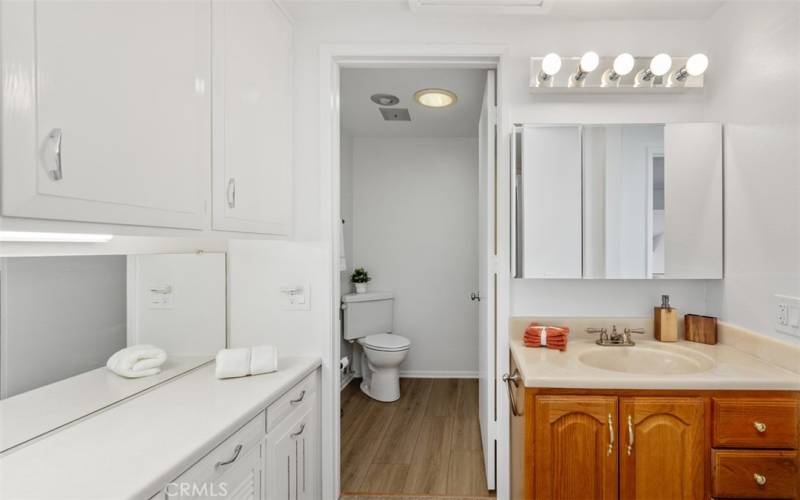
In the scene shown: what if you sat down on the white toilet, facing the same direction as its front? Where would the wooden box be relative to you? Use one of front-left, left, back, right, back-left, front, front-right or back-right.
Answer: front

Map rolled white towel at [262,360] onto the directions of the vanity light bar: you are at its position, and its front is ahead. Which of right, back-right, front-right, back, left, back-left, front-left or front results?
front-right

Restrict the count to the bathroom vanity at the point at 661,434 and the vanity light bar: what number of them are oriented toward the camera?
2

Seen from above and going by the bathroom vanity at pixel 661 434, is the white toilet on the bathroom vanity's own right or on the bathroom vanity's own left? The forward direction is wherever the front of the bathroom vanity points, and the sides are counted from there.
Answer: on the bathroom vanity's own right

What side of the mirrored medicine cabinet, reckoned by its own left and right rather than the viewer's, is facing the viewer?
front

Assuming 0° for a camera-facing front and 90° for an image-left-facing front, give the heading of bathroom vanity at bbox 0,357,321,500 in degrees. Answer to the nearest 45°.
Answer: approximately 315°

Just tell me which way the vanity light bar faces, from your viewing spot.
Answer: facing the viewer

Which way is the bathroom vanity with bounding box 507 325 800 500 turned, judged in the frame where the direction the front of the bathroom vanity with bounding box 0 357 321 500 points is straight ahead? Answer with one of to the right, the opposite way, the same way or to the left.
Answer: to the right

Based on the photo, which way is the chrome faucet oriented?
toward the camera

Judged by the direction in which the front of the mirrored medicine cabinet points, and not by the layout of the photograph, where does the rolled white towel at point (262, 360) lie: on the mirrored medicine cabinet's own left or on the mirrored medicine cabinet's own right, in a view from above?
on the mirrored medicine cabinet's own right

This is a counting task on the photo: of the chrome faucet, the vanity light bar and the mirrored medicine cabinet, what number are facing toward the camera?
3

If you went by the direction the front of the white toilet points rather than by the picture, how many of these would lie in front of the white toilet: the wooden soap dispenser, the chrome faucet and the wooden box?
3

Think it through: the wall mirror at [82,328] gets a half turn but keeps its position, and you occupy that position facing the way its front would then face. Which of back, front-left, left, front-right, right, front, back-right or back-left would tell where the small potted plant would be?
right

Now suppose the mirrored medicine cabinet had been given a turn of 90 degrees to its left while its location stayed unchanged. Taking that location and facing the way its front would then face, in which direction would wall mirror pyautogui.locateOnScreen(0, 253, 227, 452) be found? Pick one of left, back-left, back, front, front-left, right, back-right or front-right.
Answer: back-right
